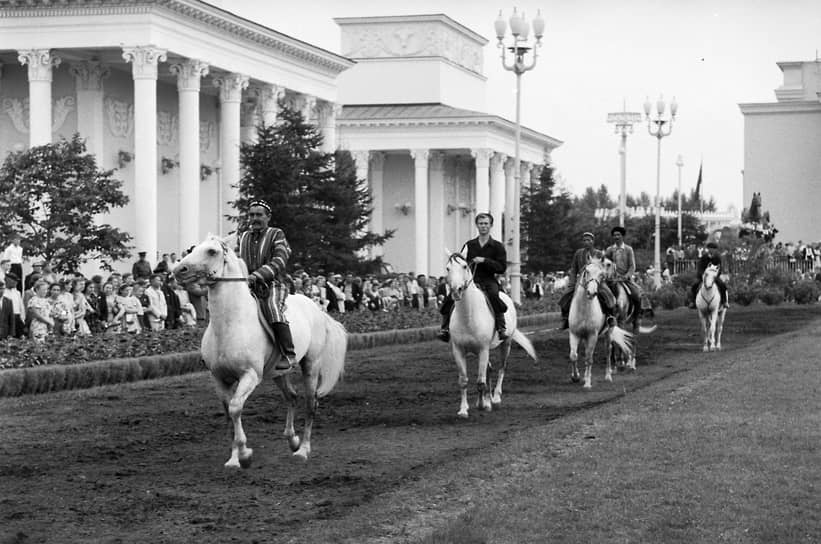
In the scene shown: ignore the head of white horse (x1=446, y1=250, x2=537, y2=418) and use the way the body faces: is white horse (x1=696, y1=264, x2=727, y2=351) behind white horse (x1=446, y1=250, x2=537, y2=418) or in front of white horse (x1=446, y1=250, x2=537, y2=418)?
behind

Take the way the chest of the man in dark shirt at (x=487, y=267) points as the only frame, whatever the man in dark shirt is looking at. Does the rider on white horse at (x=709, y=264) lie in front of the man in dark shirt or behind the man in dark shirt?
behind

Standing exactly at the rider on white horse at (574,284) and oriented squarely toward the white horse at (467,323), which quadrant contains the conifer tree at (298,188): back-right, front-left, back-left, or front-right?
back-right

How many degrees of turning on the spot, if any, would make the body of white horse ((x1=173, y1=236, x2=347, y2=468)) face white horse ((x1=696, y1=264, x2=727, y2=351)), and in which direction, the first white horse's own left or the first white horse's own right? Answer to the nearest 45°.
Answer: approximately 180°

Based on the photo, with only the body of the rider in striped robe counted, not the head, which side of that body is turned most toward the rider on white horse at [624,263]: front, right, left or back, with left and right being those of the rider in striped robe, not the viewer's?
back

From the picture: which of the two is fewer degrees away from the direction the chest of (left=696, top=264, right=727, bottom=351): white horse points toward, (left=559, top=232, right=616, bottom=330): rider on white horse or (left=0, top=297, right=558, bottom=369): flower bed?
the rider on white horse

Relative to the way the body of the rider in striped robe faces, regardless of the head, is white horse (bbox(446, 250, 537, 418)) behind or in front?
behind

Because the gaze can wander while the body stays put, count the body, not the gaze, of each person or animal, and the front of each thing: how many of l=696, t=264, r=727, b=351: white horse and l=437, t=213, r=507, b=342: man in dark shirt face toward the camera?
2

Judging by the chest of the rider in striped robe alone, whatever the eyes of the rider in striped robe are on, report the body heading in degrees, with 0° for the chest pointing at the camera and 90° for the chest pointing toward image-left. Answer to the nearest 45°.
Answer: approximately 45°

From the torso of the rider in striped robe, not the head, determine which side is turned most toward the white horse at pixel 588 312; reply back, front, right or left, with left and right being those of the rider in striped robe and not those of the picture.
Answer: back
